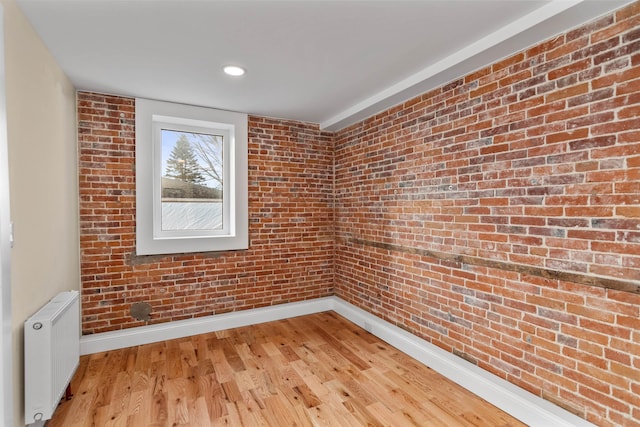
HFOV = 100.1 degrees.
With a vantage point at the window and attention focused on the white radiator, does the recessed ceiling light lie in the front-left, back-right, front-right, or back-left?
front-left

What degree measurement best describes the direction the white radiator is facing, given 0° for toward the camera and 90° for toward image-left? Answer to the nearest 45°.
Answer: approximately 270°

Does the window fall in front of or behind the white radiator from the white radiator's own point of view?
in front

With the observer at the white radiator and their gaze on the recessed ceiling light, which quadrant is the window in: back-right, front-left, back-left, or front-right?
front-left
